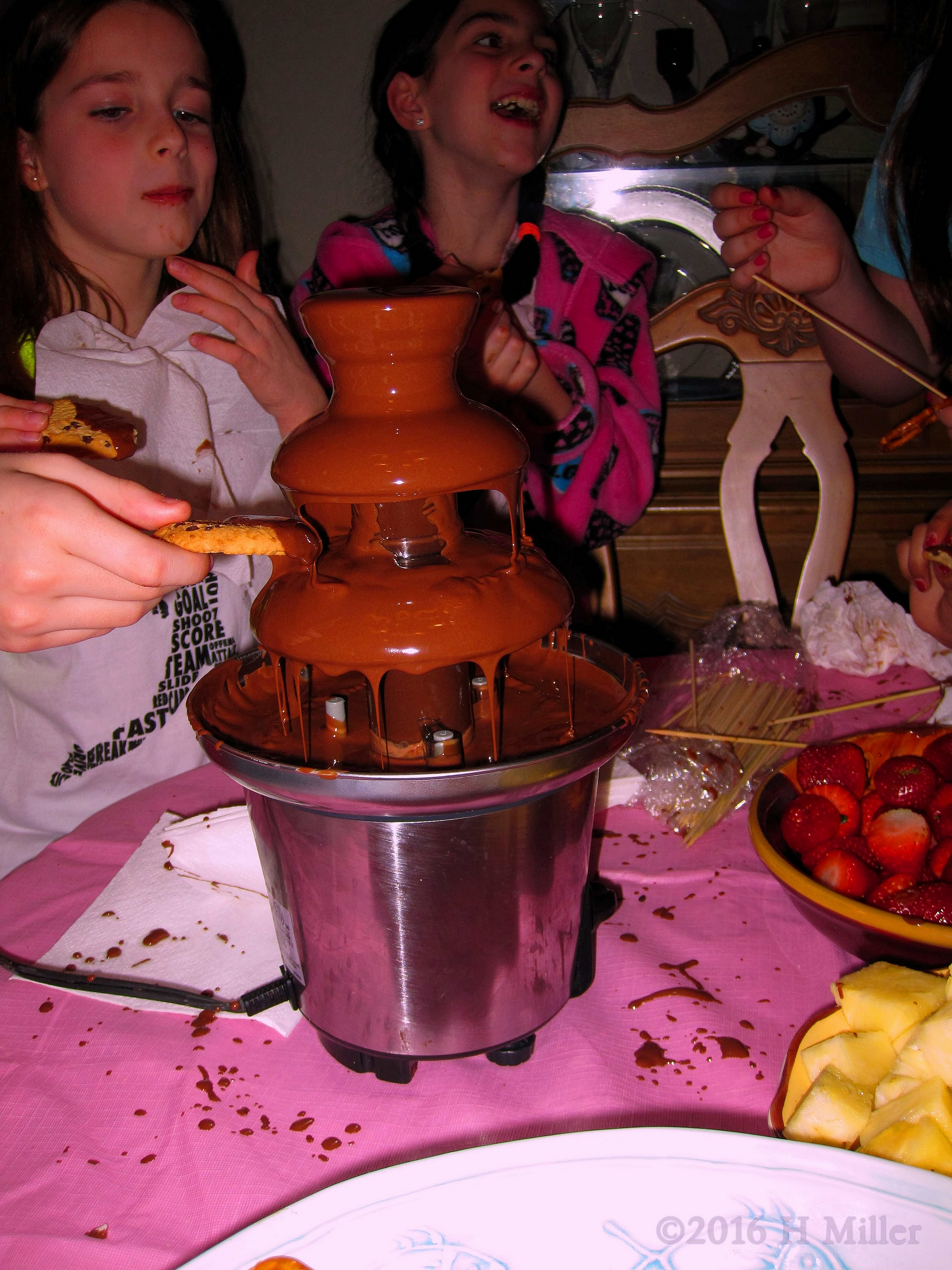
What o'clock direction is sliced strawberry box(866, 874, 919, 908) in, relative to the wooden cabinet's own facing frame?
The sliced strawberry is roughly at 12 o'clock from the wooden cabinet.

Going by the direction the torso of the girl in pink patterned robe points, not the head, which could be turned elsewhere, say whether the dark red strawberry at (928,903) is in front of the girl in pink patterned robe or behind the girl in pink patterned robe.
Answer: in front

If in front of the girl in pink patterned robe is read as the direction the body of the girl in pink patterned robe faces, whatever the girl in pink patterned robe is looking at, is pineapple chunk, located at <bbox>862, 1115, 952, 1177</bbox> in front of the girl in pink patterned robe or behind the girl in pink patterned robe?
in front

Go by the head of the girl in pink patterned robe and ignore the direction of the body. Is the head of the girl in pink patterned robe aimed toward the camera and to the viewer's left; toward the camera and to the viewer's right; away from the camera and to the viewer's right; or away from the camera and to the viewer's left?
toward the camera and to the viewer's right

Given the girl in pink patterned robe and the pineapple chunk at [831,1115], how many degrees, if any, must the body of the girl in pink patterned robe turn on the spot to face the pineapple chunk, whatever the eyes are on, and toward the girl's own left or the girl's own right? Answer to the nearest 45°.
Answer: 0° — they already face it

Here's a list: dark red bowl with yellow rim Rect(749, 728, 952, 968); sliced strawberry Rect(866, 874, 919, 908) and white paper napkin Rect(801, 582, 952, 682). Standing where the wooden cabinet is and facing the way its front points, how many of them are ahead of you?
3

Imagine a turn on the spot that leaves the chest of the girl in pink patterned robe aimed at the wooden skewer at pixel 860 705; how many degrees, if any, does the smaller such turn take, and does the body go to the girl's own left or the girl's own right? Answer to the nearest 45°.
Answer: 0° — they already face it

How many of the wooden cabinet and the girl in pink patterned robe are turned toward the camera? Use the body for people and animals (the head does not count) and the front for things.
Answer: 2

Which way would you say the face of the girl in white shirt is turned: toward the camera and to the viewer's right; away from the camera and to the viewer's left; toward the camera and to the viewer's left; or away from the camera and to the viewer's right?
toward the camera and to the viewer's right

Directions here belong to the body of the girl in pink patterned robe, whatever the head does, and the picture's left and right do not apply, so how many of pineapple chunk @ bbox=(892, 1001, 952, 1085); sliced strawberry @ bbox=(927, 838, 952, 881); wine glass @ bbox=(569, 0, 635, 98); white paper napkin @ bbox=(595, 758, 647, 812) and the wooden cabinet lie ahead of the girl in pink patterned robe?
3

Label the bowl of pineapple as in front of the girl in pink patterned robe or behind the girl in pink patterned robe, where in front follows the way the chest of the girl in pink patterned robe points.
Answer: in front
